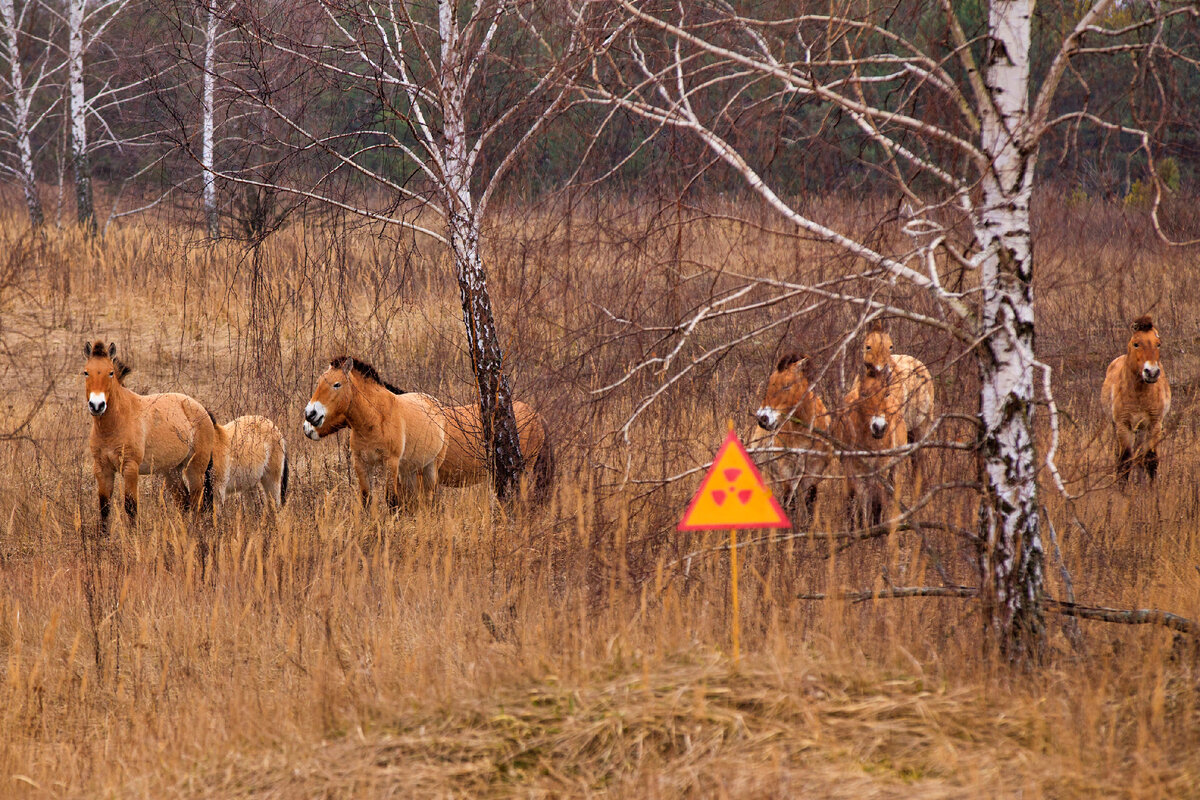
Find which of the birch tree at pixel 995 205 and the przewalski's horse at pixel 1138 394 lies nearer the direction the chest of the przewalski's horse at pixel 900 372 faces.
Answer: the birch tree

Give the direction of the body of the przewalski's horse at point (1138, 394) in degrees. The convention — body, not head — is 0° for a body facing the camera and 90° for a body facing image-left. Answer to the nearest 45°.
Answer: approximately 0°

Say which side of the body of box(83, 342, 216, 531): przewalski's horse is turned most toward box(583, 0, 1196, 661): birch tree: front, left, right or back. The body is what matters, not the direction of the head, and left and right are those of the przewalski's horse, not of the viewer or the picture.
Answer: left

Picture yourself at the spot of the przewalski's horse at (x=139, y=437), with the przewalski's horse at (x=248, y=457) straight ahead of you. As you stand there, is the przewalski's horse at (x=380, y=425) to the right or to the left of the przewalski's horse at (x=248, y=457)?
right

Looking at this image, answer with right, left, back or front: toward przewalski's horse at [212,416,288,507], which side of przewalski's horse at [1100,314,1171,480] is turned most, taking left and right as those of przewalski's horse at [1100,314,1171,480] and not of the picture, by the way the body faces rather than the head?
right
